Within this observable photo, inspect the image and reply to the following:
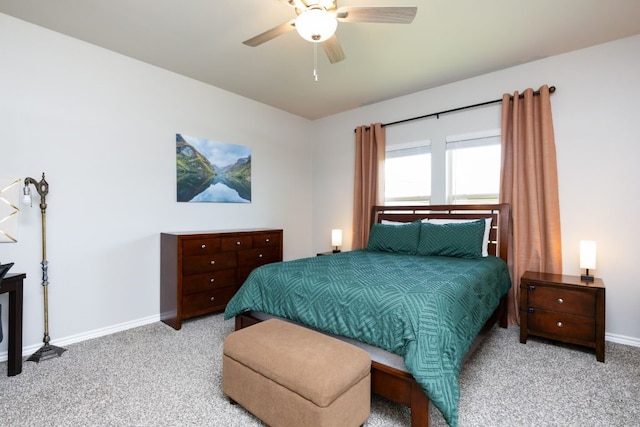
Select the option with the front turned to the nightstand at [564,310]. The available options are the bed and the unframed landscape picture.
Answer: the unframed landscape picture

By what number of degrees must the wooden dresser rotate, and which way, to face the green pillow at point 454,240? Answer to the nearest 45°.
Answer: approximately 45° to its left

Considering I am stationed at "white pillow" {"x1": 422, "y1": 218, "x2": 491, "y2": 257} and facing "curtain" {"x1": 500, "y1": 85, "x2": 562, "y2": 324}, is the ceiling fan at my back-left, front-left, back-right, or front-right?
back-right

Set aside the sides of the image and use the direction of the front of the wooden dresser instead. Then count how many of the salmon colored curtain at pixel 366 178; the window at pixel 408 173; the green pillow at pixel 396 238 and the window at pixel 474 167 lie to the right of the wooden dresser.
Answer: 0

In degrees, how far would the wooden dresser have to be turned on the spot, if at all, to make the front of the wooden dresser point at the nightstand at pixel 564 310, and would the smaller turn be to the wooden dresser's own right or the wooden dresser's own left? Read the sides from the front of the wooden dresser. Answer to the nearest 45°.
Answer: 0° — it already faces it

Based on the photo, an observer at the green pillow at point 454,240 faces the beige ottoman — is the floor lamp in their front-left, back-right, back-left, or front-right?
front-right

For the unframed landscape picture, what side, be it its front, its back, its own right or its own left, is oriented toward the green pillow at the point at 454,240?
front

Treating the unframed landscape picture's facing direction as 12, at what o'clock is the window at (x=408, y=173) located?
The window is roughly at 11 o'clock from the unframed landscape picture.

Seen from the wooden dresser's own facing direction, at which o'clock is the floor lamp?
The floor lamp is roughly at 4 o'clock from the wooden dresser.

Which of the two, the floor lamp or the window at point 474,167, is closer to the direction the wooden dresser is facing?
the window

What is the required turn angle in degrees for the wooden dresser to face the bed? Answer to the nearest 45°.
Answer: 0° — it already faces it

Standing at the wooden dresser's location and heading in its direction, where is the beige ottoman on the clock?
The beige ottoman is roughly at 1 o'clock from the wooden dresser.

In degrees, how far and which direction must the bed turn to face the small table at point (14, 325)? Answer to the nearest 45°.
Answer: approximately 45° to its right

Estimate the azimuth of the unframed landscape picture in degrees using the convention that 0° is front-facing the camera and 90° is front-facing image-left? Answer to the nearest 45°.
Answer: approximately 315°

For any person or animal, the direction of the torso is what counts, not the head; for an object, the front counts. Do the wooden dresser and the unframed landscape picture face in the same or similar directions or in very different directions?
same or similar directions

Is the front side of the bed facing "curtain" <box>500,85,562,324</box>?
no

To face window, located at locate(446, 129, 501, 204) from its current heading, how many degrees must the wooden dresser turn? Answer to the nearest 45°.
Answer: approximately 45° to its left

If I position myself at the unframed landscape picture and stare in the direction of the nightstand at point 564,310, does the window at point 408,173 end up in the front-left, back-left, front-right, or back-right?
front-left

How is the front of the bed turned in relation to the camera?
facing the viewer and to the left of the viewer
